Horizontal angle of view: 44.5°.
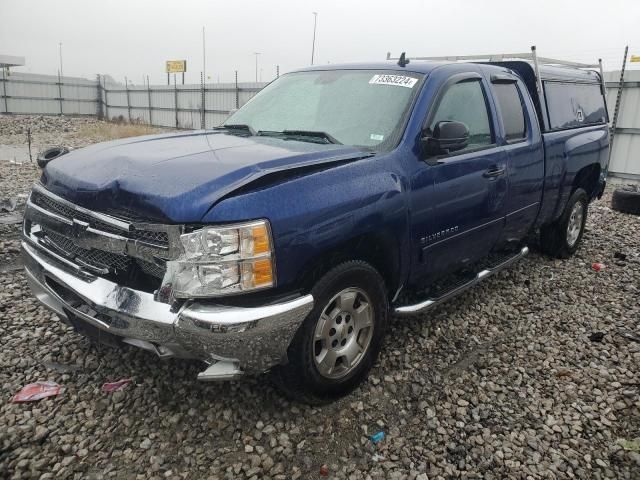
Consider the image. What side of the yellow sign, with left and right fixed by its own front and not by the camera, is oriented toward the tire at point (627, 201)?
front

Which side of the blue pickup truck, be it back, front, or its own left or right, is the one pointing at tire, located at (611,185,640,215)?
back

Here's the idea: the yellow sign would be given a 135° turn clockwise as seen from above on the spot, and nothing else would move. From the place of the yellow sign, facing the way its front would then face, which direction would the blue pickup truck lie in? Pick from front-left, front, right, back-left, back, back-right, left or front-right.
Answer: back-left

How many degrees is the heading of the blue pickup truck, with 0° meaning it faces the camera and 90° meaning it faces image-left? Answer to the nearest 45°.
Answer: approximately 45°

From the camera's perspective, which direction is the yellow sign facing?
toward the camera
